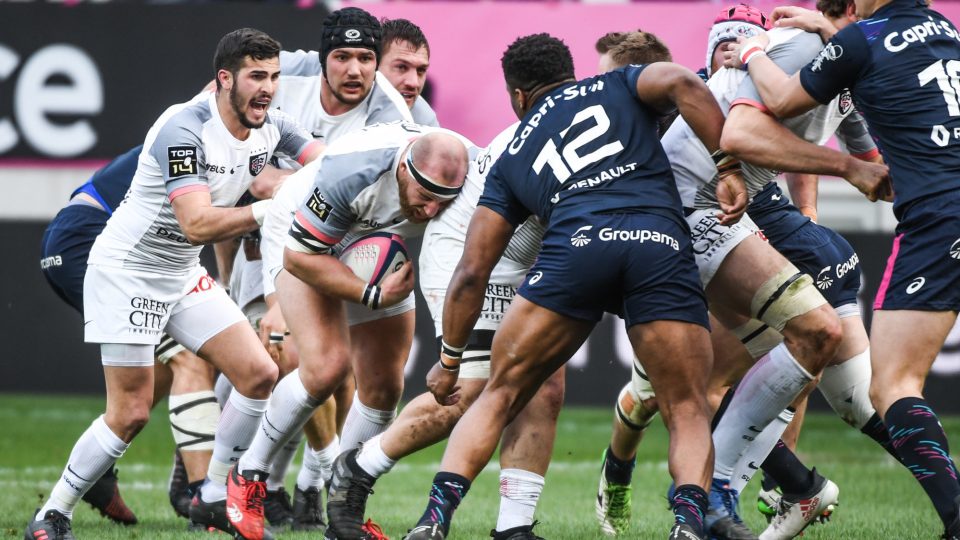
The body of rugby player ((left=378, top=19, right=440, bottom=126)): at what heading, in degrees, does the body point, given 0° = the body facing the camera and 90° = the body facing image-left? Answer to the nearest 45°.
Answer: approximately 315°

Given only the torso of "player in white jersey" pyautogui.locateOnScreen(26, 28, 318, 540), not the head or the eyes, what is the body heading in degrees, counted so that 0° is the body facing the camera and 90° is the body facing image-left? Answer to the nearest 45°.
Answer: approximately 315°

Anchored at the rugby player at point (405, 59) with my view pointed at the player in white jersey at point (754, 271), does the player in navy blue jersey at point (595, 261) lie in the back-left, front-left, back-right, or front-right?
front-right

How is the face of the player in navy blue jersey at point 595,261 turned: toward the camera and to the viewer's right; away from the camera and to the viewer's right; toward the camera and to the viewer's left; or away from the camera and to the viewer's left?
away from the camera and to the viewer's left

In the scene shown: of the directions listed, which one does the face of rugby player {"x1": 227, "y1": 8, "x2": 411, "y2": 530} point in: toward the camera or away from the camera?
toward the camera

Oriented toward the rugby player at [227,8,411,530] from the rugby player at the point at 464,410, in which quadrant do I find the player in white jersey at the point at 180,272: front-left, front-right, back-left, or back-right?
front-left

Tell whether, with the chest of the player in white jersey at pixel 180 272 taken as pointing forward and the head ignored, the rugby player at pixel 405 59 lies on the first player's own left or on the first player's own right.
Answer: on the first player's own left

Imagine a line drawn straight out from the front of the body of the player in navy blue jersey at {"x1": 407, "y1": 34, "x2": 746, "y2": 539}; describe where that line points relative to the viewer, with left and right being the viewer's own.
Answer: facing away from the viewer

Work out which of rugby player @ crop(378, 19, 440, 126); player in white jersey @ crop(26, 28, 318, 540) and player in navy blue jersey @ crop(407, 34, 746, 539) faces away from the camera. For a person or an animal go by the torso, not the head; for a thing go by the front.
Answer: the player in navy blue jersey
